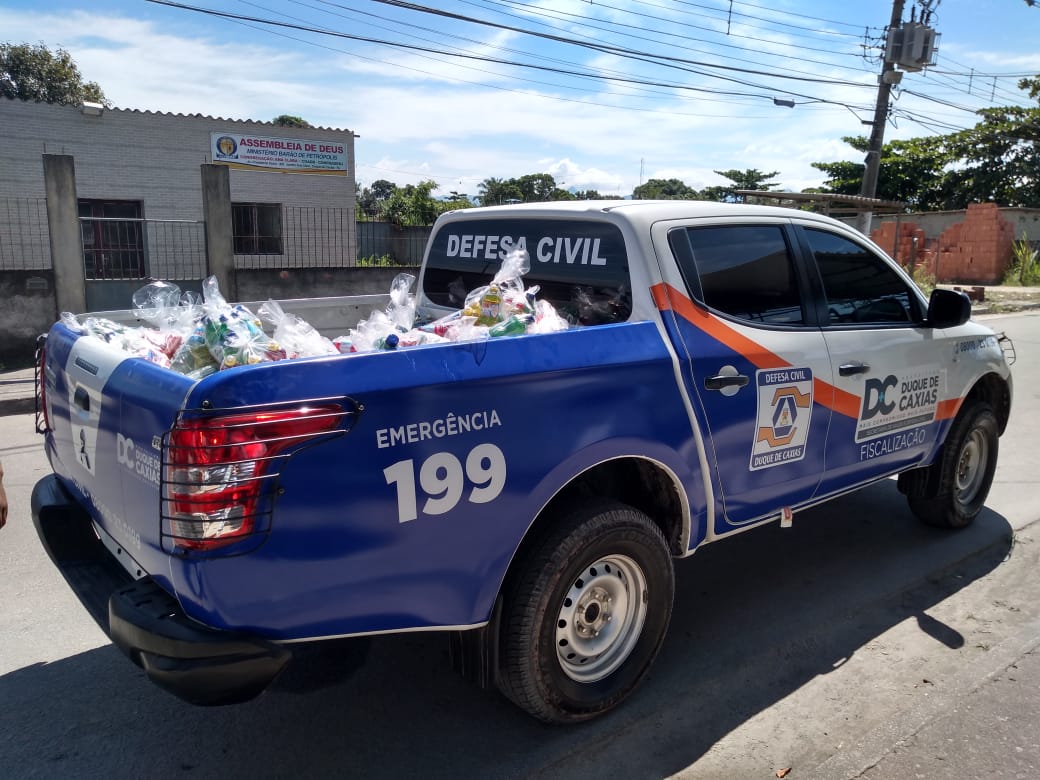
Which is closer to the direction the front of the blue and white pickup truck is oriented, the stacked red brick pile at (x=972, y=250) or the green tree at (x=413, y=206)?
the stacked red brick pile

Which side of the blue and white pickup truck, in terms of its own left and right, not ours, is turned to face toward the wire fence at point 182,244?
left

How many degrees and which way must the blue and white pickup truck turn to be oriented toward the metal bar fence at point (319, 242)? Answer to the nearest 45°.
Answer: approximately 45° to its left

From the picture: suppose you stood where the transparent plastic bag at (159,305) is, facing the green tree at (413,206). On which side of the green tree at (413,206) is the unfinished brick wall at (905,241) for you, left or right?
right

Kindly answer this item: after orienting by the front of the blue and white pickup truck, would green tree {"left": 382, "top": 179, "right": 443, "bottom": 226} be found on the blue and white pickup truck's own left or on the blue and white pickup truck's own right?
on the blue and white pickup truck's own left

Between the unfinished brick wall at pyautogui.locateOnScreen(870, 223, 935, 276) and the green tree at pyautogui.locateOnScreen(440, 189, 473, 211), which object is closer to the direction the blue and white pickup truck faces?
the unfinished brick wall

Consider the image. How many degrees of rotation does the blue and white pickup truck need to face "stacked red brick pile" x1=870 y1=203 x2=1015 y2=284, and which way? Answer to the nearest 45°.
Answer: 0° — it already faces it

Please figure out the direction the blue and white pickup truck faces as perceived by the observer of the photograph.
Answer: facing away from the viewer and to the right of the viewer

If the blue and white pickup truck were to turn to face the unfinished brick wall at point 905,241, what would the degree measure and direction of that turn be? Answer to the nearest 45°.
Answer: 0° — it already faces it

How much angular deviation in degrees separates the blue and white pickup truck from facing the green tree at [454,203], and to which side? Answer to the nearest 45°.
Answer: approximately 45° to its left

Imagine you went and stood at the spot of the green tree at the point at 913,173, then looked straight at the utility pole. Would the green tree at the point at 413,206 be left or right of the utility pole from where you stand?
right
